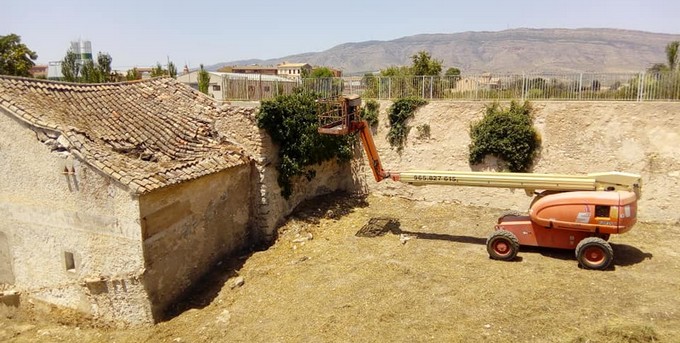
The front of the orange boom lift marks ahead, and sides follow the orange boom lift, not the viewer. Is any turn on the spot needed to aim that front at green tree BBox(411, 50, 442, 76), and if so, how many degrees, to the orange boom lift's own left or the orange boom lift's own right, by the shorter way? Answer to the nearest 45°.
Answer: approximately 90° to the orange boom lift's own right

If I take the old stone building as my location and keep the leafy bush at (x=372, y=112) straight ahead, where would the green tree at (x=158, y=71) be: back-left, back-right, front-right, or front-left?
front-left

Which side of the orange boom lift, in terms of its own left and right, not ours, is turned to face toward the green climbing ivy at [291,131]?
front

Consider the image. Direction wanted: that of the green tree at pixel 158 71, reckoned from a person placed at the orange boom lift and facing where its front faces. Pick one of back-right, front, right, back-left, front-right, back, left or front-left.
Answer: front-right

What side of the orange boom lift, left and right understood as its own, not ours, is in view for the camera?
left

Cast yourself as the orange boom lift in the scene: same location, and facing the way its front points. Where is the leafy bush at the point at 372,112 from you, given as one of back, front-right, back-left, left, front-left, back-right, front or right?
front-right

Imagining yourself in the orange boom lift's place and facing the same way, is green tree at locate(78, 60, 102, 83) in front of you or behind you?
in front

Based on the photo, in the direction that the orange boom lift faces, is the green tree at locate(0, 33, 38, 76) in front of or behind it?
in front

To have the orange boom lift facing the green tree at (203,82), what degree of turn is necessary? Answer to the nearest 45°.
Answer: approximately 45° to its right

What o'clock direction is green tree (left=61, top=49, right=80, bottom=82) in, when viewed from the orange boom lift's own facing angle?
The green tree is roughly at 1 o'clock from the orange boom lift.

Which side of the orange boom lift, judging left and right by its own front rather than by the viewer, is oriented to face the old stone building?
front

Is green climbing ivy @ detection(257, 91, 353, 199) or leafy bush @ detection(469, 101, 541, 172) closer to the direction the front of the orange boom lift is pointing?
the green climbing ivy

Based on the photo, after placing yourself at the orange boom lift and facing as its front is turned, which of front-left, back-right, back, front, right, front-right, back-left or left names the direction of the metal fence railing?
right
